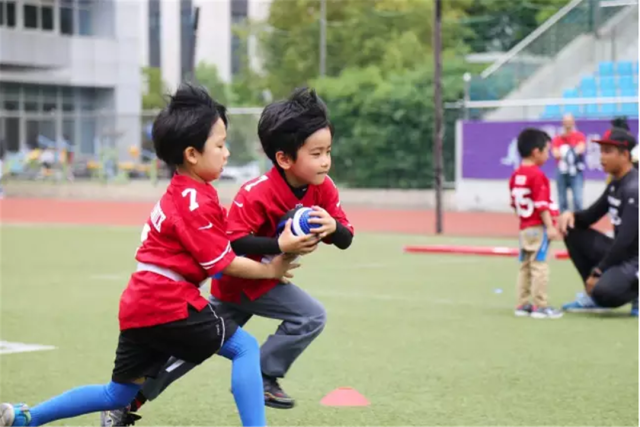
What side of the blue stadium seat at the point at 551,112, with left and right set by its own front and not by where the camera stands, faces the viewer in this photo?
front

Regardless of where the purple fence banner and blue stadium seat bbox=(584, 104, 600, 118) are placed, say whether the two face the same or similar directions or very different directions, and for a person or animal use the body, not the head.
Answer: same or similar directions

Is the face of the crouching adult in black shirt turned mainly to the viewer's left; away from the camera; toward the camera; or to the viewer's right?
to the viewer's left

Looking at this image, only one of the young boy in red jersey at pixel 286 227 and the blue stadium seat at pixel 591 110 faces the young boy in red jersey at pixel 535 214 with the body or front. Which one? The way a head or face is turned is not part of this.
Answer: the blue stadium seat

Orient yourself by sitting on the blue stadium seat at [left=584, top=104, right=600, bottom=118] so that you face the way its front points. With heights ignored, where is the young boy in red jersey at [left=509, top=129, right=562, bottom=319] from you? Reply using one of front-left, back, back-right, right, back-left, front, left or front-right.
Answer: front

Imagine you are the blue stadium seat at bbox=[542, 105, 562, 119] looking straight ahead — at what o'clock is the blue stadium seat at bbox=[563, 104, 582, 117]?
the blue stadium seat at bbox=[563, 104, 582, 117] is roughly at 10 o'clock from the blue stadium seat at bbox=[542, 105, 562, 119].

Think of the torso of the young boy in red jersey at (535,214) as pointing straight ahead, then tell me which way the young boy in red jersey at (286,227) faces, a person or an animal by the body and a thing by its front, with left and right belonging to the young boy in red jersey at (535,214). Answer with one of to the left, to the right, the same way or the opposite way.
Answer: to the right

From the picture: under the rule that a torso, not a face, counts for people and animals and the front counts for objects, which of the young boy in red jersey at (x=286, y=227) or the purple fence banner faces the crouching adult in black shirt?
the purple fence banner

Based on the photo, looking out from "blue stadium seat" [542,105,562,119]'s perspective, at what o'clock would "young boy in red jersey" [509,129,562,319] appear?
The young boy in red jersey is roughly at 12 o'clock from the blue stadium seat.

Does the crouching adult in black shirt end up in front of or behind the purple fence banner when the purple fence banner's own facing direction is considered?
in front

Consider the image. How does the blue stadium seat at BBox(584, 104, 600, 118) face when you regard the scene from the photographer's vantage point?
facing the viewer

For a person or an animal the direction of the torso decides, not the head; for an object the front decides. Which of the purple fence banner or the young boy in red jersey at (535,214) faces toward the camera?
the purple fence banner

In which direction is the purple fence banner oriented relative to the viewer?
toward the camera
